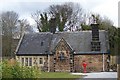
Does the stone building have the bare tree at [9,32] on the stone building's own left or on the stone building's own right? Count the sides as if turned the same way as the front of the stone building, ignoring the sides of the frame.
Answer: on the stone building's own right

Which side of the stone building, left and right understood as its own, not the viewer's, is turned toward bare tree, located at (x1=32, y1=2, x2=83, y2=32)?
back

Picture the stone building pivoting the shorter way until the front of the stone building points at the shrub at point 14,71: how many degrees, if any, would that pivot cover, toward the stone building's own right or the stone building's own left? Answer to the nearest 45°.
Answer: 0° — it already faces it

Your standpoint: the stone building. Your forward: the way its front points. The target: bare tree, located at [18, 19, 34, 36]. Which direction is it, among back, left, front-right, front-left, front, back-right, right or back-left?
back-right

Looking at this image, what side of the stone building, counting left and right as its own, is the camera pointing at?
front

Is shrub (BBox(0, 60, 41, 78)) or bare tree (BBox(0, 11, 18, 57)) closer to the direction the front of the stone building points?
the shrub

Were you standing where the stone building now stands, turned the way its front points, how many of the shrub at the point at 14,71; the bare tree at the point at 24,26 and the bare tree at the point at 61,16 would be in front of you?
1
